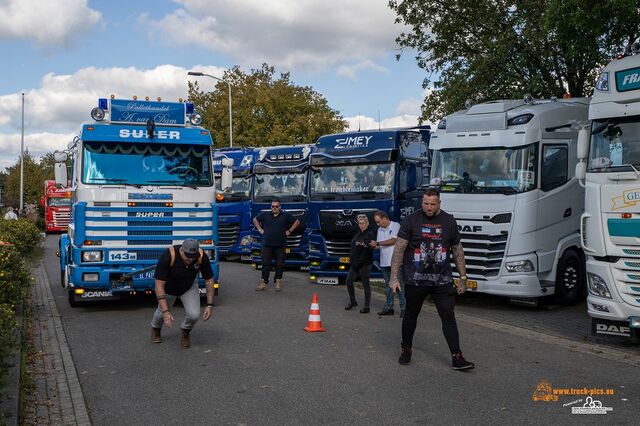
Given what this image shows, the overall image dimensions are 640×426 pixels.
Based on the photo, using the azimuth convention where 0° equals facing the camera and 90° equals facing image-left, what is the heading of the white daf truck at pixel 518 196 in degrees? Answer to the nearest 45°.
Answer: approximately 45°

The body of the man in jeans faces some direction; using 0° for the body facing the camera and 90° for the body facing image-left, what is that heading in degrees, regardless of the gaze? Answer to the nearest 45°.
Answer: approximately 45°

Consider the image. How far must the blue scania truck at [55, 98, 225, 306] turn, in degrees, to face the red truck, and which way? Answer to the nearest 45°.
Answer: approximately 180°

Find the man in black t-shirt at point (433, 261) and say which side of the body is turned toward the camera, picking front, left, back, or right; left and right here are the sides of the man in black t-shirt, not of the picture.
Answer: front

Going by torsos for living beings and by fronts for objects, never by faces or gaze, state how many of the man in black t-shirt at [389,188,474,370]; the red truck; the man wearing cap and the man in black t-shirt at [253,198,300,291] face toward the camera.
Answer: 4

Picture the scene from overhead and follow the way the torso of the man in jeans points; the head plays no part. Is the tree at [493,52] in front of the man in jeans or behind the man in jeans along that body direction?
behind

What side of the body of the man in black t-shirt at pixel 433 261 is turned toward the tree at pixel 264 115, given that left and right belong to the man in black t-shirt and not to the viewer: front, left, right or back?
back

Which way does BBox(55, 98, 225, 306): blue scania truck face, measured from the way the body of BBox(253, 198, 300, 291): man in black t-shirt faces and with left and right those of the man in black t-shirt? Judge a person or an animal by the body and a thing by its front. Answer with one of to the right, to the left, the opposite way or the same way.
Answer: the same way

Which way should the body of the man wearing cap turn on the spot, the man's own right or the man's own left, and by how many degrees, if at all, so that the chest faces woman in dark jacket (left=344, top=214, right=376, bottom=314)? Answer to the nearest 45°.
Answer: approximately 135° to the man's own left

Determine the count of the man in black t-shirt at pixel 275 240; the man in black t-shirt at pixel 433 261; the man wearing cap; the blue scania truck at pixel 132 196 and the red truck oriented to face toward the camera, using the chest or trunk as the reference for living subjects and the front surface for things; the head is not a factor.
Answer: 5

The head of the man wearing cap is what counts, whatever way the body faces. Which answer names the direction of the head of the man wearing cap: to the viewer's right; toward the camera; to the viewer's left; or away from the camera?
toward the camera

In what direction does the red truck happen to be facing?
toward the camera

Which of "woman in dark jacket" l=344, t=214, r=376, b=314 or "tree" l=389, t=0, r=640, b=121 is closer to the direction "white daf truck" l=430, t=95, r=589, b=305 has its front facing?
the woman in dark jacket

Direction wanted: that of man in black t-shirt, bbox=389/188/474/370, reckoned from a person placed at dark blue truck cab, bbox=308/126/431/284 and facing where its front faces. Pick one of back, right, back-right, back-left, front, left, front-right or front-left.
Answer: front-left

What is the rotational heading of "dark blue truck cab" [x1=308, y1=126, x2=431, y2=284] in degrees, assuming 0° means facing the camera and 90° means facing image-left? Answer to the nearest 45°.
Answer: approximately 45°

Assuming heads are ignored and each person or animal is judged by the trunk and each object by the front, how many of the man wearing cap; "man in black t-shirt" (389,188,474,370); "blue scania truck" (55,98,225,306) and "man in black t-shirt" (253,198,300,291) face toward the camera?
4

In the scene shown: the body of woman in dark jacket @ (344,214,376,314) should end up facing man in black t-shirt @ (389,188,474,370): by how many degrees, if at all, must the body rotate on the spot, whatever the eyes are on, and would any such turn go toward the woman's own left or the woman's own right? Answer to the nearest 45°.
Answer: approximately 45° to the woman's own left
